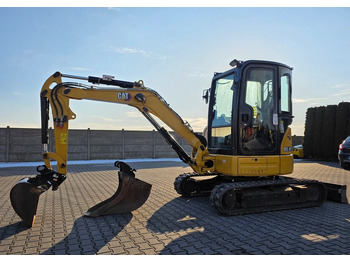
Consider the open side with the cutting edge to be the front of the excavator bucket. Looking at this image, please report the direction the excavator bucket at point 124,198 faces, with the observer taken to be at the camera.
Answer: facing to the left of the viewer
